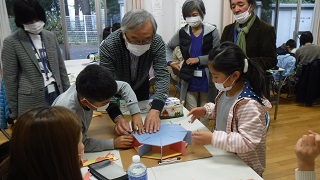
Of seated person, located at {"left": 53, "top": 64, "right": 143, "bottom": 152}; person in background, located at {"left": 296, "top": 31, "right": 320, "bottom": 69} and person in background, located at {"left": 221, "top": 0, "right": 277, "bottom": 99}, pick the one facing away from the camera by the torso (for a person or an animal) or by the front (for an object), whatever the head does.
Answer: person in background, located at {"left": 296, "top": 31, "right": 320, "bottom": 69}

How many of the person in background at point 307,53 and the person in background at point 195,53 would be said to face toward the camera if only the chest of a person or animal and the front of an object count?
1

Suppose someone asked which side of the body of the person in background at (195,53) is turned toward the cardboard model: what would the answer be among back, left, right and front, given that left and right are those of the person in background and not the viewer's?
front

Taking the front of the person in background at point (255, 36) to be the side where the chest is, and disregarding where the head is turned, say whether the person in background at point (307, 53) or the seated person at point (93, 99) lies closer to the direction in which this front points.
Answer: the seated person

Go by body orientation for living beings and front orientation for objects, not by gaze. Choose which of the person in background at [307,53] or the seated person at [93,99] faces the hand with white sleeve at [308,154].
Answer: the seated person

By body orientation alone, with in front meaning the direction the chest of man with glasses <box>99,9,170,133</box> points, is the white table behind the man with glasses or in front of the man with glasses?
in front

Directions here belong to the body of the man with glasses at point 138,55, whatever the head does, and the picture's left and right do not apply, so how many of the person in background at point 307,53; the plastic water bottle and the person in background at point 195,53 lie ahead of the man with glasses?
1

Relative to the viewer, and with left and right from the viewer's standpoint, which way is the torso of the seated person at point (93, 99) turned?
facing the viewer and to the right of the viewer

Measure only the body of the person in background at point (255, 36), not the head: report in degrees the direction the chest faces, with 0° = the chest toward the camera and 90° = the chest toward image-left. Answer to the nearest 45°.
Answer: approximately 45°

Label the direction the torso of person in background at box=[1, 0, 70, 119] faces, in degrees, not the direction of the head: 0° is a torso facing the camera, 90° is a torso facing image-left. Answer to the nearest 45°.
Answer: approximately 315°

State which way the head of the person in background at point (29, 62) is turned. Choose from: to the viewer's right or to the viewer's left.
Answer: to the viewer's right
